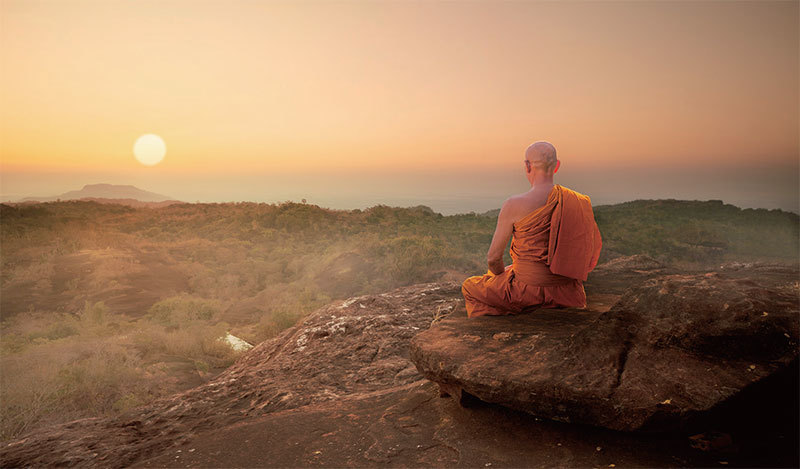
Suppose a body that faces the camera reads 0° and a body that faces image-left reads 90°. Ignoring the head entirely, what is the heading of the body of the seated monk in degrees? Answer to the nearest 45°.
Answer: approximately 135°

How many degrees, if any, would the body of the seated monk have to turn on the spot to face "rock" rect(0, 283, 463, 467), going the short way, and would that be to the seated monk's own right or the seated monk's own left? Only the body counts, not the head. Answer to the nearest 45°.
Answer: approximately 45° to the seated monk's own left
